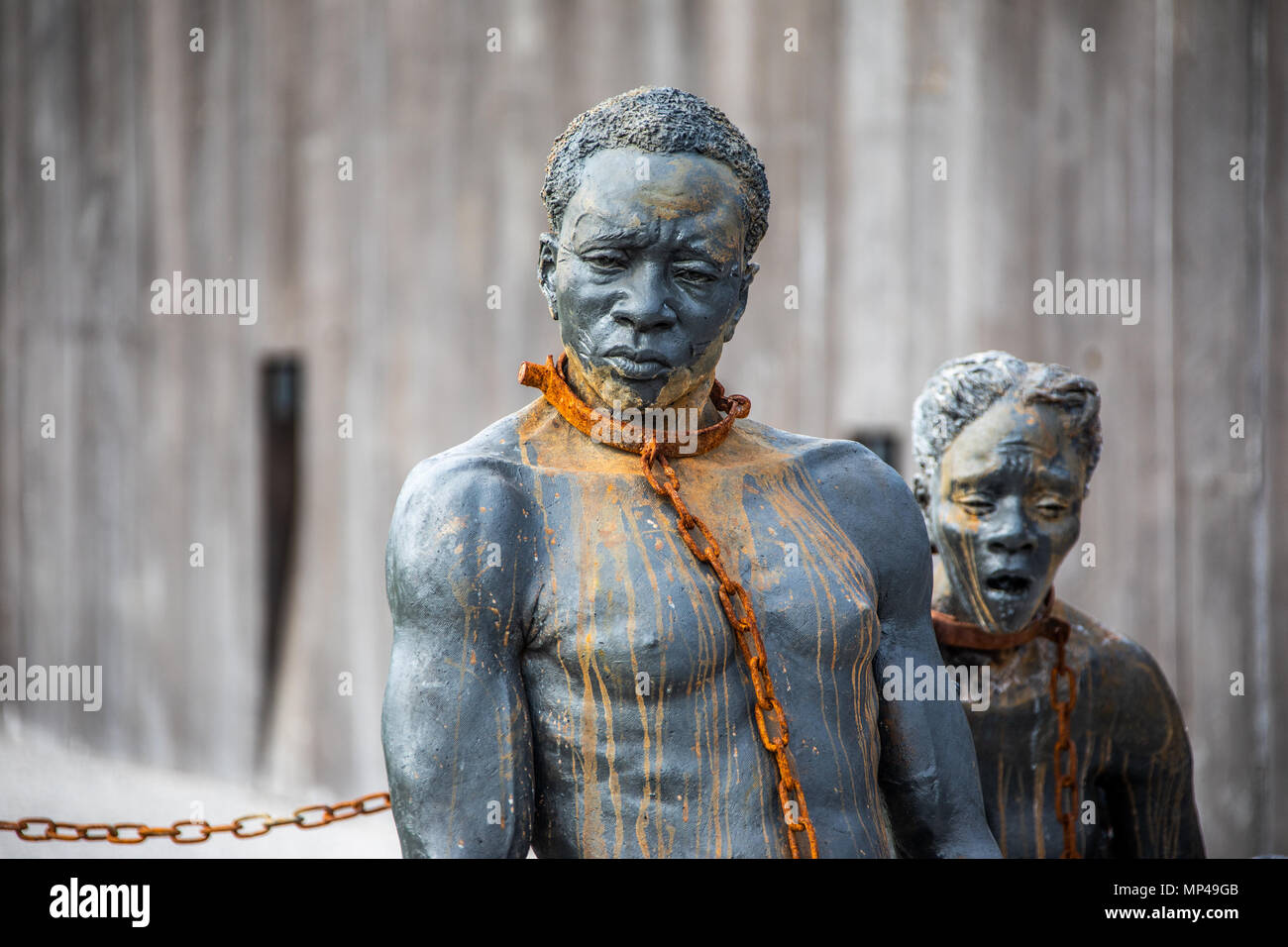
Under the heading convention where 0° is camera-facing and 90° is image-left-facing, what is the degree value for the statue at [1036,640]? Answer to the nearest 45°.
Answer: approximately 0°

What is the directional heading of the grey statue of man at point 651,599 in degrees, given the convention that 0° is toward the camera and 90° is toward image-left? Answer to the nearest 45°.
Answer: approximately 0°

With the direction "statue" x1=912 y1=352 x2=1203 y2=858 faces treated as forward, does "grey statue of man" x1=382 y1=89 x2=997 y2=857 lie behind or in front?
in front

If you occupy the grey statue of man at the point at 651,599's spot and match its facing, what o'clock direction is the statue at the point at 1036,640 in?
The statue is roughly at 7 o'clock from the grey statue of man.

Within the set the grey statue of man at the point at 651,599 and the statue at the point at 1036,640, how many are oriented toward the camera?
2
